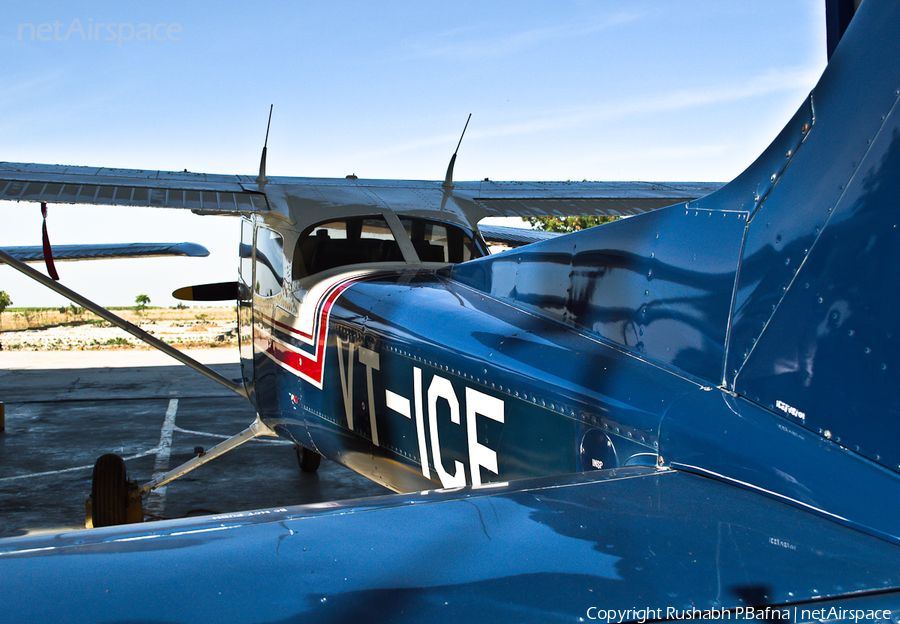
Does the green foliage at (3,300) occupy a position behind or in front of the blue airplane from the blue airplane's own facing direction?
in front

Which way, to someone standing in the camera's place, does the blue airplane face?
facing away from the viewer and to the left of the viewer

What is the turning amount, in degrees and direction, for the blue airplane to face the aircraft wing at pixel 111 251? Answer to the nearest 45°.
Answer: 0° — it already faces it
